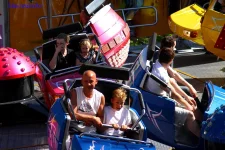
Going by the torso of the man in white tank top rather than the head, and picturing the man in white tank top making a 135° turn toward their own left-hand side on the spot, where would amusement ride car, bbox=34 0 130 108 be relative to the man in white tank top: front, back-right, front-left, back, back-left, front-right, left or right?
front-left

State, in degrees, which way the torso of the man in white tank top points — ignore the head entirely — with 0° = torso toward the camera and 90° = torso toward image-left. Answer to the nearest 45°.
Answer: approximately 0°

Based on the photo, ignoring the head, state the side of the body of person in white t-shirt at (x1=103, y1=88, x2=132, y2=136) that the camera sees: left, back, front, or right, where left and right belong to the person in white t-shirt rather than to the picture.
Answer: front

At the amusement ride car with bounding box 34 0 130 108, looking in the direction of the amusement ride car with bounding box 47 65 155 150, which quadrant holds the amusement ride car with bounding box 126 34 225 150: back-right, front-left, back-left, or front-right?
front-left

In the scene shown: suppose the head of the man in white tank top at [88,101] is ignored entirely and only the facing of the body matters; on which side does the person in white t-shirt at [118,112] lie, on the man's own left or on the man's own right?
on the man's own left

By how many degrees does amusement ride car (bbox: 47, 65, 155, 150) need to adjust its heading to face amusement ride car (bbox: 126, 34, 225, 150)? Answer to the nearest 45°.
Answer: approximately 135° to its left

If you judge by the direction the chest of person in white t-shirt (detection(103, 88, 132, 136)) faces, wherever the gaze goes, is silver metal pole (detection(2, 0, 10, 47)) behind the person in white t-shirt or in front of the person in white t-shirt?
behind

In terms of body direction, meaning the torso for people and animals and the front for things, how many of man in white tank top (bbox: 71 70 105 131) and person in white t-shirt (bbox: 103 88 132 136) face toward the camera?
2

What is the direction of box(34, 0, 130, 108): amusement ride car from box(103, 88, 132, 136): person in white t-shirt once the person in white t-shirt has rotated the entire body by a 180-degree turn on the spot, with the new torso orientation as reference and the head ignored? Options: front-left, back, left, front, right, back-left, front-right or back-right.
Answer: front

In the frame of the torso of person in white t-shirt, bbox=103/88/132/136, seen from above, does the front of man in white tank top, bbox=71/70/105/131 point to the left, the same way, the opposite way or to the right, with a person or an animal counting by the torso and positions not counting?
the same way

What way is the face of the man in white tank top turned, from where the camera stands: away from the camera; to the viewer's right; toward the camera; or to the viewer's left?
toward the camera

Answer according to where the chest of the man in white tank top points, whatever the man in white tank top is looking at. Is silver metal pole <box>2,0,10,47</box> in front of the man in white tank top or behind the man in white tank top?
behind

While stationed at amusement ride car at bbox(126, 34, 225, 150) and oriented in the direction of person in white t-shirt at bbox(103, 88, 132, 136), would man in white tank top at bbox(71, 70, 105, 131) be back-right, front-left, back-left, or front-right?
front-right
